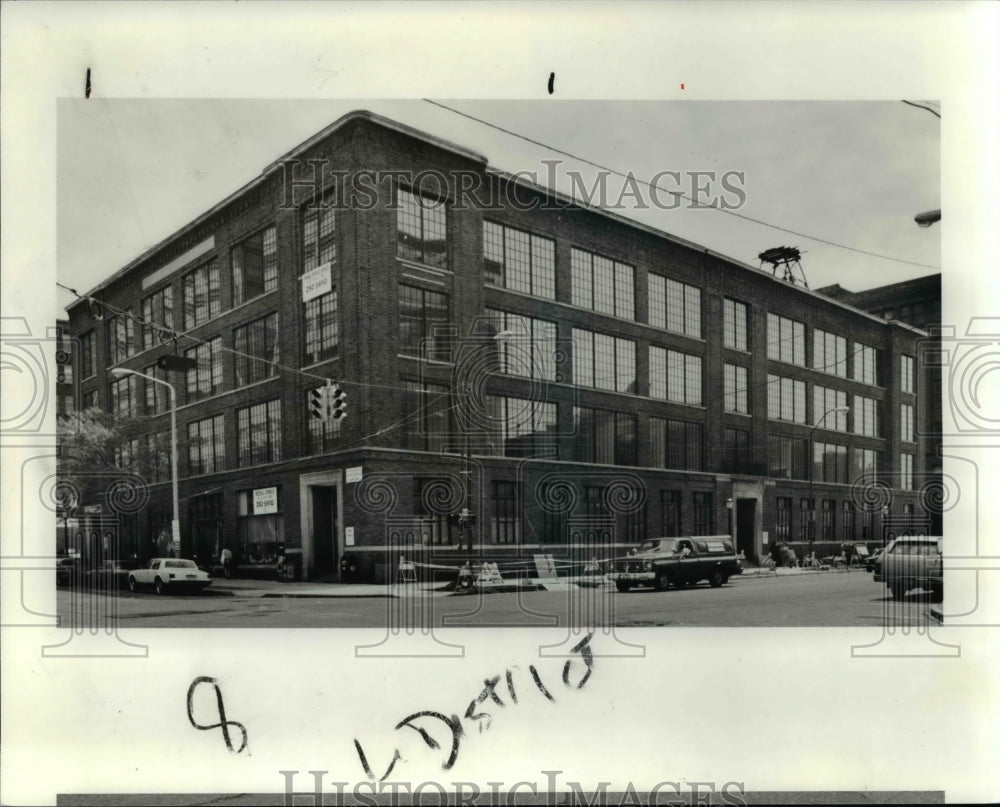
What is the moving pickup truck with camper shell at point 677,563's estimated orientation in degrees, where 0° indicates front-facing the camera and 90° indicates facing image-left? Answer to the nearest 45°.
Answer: approximately 45°

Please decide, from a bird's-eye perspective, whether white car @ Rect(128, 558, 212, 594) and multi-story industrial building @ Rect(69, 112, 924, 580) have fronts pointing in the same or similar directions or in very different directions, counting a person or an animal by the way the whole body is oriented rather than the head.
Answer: very different directions

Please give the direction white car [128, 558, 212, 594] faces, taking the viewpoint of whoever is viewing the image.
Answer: facing away from the viewer and to the left of the viewer

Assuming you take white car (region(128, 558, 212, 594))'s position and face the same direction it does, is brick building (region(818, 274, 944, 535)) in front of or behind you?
behind

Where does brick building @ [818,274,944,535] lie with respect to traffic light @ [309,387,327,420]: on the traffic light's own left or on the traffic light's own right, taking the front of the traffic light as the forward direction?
on the traffic light's own left
